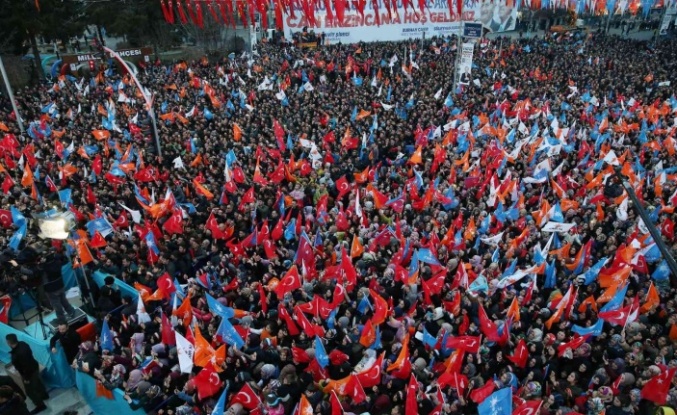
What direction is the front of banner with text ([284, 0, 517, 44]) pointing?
toward the camera

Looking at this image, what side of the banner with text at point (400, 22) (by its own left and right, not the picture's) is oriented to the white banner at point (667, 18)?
left

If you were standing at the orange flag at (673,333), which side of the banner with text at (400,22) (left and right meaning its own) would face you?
front

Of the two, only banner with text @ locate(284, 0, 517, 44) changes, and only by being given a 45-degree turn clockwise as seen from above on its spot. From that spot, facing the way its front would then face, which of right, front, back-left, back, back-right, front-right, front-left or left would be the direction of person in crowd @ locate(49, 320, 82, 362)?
front-left
